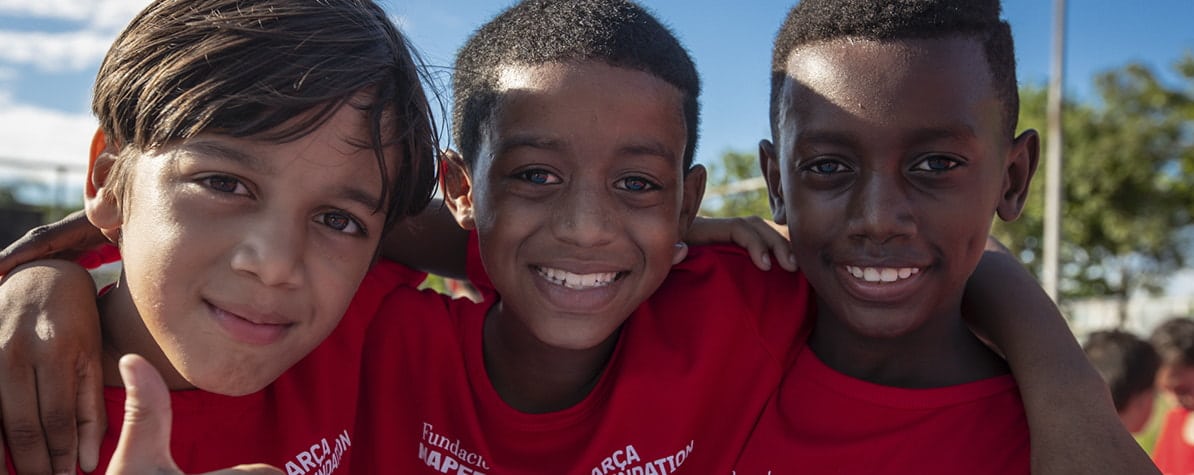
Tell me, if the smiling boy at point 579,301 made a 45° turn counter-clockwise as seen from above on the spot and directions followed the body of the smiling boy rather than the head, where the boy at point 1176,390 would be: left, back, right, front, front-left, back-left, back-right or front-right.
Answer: left

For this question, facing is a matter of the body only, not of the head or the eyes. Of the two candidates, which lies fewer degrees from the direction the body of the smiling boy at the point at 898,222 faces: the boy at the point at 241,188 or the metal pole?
the boy

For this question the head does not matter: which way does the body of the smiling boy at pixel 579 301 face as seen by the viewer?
toward the camera

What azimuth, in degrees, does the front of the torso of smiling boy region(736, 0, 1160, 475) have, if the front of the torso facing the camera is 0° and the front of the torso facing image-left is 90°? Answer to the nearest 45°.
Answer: approximately 0°

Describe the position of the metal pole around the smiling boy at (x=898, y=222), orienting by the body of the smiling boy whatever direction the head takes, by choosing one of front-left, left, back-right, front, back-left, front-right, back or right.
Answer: back

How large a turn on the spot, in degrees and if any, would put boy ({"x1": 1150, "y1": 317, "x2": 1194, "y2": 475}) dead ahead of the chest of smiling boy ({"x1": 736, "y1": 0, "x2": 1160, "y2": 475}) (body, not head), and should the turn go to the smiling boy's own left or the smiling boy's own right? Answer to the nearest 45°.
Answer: approximately 180°

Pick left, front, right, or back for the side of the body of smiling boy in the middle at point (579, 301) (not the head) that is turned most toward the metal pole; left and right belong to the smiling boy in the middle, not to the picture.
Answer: back
